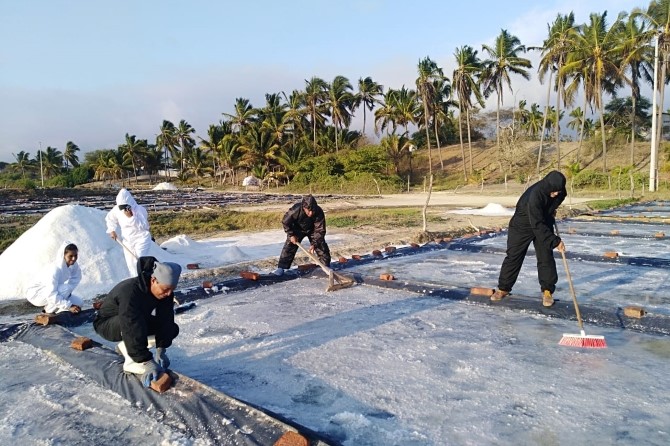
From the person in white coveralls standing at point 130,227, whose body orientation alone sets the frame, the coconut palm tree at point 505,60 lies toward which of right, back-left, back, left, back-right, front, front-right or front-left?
back-left

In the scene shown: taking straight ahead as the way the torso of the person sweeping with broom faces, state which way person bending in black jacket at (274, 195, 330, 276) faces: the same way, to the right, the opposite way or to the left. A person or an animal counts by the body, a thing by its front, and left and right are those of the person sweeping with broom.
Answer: the same way

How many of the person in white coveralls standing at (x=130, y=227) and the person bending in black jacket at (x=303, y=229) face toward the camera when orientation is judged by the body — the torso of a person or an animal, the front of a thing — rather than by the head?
2

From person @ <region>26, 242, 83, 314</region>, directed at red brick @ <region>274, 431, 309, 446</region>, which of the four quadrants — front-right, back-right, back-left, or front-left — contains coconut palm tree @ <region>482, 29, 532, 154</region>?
back-left

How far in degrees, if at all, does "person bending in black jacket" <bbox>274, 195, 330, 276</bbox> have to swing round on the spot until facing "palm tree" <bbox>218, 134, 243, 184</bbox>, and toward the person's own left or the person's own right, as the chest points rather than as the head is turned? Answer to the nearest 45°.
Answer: approximately 180°

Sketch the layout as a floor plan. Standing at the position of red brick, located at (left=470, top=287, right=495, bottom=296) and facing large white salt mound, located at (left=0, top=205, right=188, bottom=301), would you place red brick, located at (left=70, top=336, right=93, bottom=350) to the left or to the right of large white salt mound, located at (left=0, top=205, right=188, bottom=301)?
left

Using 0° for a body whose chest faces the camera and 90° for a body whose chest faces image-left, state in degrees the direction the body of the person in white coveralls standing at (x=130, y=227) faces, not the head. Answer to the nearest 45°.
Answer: approximately 0°

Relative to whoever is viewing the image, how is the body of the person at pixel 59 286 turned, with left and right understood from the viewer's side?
facing the viewer and to the right of the viewer

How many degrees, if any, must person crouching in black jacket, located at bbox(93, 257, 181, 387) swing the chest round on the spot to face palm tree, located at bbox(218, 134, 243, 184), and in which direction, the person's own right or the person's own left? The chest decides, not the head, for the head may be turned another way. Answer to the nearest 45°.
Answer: approximately 135° to the person's own left
